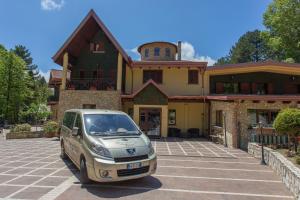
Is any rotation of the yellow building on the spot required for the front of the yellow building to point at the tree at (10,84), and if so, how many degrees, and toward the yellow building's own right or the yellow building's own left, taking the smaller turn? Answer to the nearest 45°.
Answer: approximately 135° to the yellow building's own right

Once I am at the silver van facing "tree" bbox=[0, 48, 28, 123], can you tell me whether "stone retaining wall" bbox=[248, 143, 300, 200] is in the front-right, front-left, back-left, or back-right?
back-right

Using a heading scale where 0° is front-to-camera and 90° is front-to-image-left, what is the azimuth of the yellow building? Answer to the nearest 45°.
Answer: approximately 0°

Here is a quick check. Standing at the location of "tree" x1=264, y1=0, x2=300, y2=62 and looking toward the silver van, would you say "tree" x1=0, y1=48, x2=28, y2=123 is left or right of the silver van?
right

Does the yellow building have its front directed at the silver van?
yes

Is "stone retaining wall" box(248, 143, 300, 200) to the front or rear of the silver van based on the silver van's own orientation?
to the front

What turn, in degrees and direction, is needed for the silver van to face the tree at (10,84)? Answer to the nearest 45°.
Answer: approximately 180°

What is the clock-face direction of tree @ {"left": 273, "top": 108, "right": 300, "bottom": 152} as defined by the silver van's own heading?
The tree is roughly at 10 o'clock from the silver van.

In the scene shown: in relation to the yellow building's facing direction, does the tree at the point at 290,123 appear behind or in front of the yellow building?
in front

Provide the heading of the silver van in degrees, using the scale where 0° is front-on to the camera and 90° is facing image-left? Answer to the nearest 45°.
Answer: approximately 315°

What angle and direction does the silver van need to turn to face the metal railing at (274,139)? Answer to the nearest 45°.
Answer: approximately 90° to its left

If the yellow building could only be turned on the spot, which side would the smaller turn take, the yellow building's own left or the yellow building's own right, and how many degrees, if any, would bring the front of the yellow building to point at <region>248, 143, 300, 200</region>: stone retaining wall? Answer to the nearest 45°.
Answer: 0° — it already faces it

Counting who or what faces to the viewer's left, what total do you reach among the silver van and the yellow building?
0
